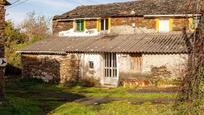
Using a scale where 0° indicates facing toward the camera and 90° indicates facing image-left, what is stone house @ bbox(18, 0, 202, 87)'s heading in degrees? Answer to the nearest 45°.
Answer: approximately 0°
